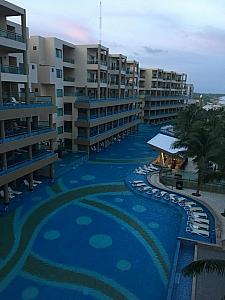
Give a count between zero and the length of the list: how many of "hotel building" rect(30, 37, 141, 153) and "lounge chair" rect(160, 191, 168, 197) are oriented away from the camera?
0

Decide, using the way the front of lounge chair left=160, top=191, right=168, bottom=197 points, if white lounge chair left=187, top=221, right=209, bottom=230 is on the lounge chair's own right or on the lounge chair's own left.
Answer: on the lounge chair's own left

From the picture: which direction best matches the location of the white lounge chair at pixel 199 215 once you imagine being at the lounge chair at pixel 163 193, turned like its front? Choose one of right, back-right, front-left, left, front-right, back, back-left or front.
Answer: left

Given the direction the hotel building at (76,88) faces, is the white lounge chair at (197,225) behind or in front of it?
in front

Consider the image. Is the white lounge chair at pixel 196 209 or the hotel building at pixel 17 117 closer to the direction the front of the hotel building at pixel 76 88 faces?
the white lounge chair

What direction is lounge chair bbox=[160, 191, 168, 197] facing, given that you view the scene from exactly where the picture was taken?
facing the viewer and to the left of the viewer

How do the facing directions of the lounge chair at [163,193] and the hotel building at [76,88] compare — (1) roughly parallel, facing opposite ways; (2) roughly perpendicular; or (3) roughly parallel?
roughly perpendicular

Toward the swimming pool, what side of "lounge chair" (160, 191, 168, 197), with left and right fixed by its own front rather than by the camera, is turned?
front

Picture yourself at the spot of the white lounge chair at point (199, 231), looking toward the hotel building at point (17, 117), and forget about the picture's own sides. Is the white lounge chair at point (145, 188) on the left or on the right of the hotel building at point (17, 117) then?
right

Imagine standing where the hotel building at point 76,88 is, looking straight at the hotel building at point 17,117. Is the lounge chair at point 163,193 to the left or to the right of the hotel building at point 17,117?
left

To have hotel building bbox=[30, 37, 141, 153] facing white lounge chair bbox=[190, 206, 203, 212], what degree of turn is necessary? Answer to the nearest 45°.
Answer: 0° — it already faces it

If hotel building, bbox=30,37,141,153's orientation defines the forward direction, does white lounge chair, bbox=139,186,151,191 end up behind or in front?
in front
